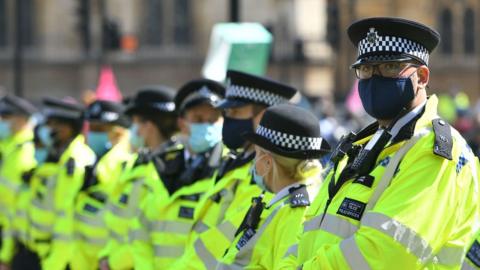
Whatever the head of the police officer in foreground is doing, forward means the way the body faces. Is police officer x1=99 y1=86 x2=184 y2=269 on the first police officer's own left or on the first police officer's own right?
on the first police officer's own right

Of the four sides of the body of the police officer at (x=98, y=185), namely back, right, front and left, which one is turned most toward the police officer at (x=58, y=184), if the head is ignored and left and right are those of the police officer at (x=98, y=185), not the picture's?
right

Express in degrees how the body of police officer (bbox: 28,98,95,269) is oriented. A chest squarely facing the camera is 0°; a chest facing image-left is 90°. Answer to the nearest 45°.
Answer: approximately 45°

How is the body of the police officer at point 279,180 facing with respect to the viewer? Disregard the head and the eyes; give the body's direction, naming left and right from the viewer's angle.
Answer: facing to the left of the viewer

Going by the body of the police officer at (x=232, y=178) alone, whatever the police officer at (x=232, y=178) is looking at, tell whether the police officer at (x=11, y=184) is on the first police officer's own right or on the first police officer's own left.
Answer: on the first police officer's own right

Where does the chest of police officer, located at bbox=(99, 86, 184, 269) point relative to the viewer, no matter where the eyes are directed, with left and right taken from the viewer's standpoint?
facing to the left of the viewer

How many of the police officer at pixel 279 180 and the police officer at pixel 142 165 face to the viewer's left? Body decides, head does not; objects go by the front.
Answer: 2

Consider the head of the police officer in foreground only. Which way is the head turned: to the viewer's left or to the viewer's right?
to the viewer's left

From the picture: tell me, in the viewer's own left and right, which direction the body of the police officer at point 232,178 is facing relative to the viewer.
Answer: facing the viewer and to the left of the viewer

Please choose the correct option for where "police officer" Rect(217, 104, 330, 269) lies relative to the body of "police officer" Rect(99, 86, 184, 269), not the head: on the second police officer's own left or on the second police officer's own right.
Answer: on the second police officer's own left

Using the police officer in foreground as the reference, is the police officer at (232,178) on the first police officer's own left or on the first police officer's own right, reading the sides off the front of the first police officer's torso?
on the first police officer's own right

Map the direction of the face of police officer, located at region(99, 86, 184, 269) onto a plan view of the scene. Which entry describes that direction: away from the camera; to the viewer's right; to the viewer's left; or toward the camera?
to the viewer's left
